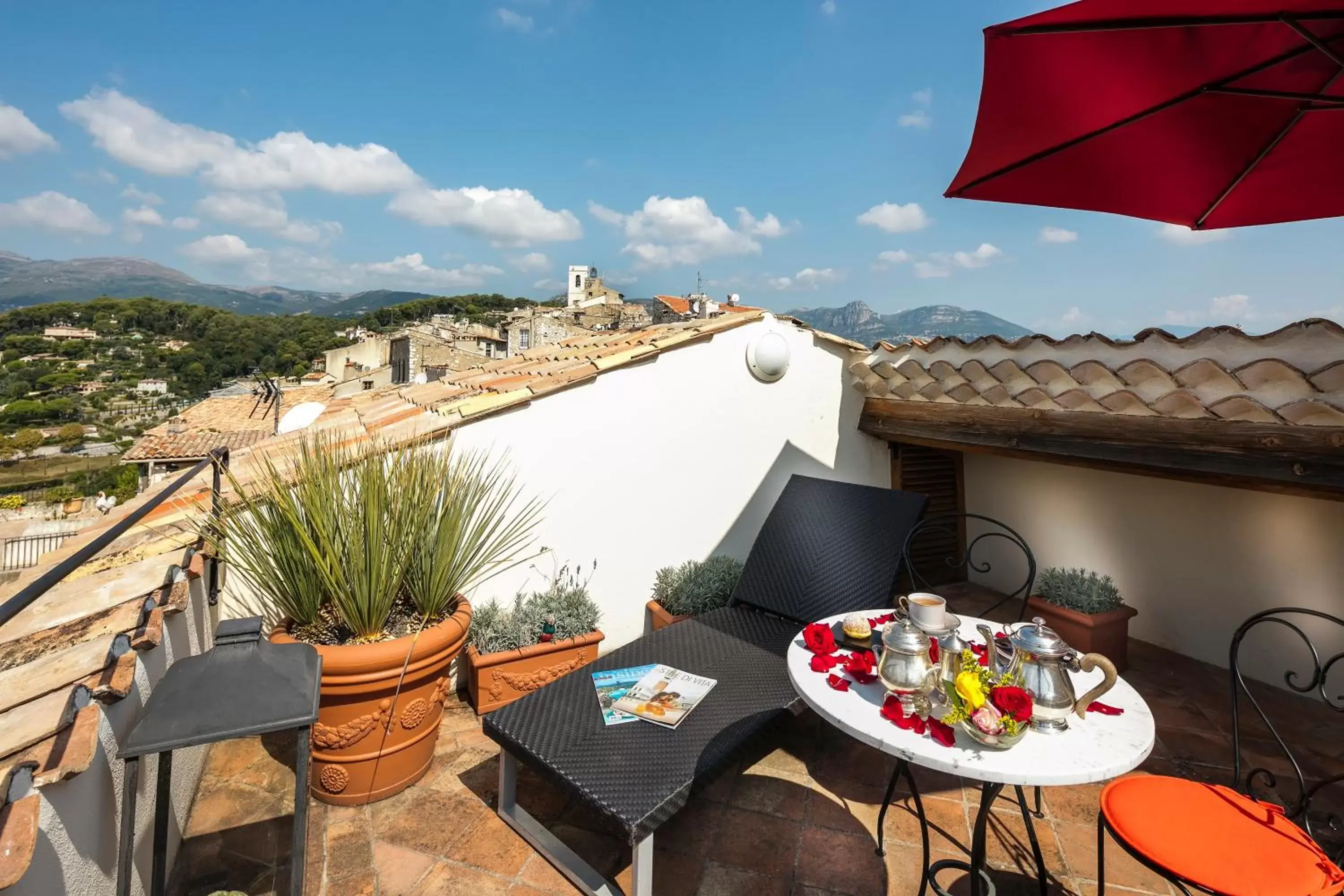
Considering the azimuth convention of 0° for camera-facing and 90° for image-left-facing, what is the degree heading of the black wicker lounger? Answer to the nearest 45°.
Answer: approximately 45°

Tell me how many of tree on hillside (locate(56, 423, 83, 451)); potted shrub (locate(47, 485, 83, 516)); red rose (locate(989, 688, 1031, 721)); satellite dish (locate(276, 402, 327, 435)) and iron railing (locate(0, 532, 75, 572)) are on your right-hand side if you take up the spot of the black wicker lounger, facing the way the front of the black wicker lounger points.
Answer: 4

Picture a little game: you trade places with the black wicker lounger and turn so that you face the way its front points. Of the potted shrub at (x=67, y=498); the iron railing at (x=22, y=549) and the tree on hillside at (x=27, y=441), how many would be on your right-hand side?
3

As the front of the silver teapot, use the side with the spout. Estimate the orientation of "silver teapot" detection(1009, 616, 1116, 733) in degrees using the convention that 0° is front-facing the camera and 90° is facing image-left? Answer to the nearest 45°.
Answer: approximately 90°
